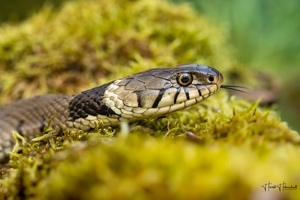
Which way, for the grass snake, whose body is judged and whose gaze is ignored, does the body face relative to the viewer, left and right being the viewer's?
facing to the right of the viewer
